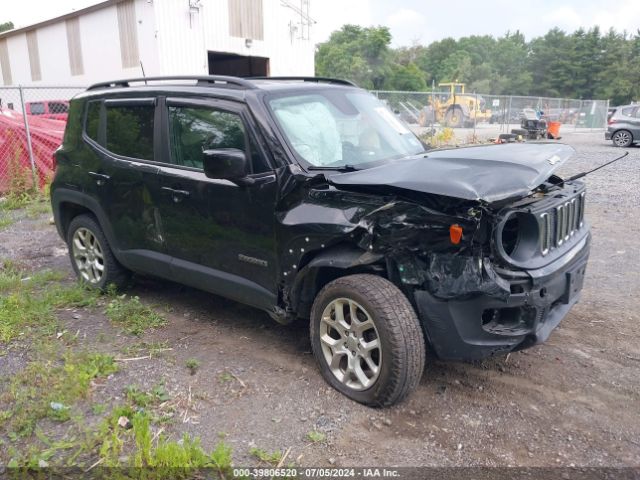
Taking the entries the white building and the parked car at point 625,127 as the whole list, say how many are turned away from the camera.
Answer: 0

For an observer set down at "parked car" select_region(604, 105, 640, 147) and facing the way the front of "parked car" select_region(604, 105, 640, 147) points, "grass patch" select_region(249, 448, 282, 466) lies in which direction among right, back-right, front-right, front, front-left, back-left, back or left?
right

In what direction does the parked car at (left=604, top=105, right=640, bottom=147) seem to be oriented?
to the viewer's right

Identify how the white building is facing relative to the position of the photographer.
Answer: facing the viewer and to the right of the viewer

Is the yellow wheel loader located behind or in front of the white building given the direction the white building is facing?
in front

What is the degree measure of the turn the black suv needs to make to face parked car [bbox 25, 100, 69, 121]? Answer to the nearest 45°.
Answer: approximately 180°
